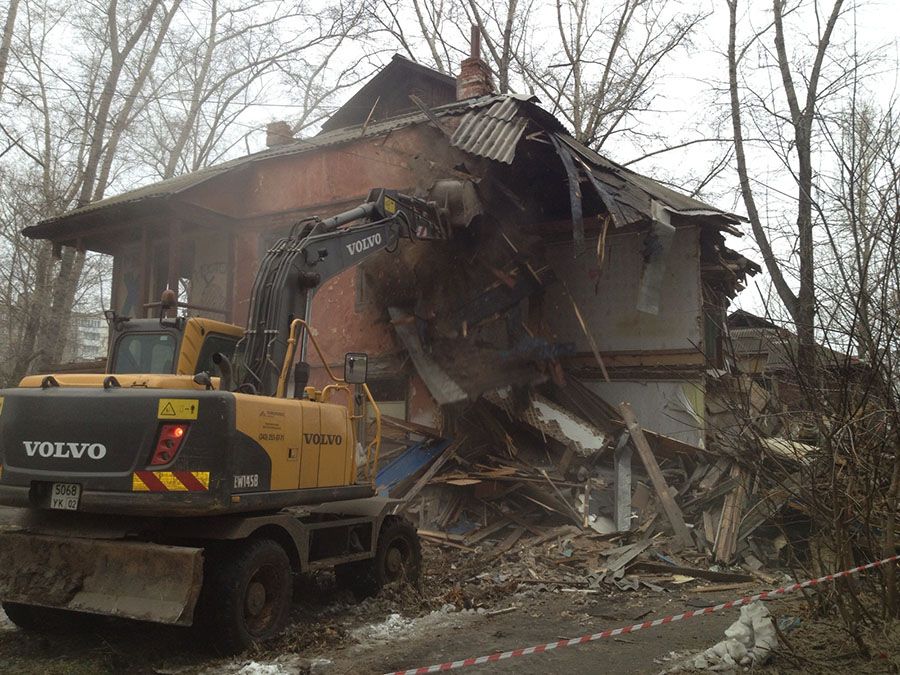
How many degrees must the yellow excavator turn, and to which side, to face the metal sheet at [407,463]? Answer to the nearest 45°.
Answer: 0° — it already faces it

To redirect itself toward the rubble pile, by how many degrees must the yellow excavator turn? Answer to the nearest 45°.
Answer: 0° — it already faces it

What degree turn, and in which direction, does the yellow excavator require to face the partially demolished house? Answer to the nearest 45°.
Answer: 0° — it already faces it

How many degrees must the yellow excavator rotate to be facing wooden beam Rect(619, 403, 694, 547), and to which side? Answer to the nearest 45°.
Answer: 0° — it already faces it

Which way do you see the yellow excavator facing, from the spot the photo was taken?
facing away from the viewer and to the right of the viewer
